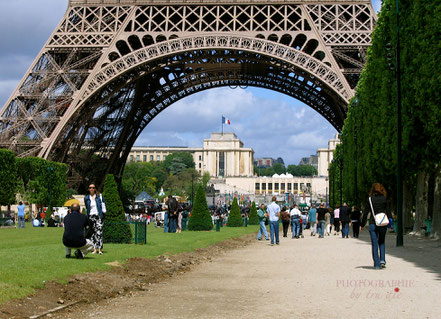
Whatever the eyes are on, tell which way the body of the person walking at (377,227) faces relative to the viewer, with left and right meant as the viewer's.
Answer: facing away from the viewer
